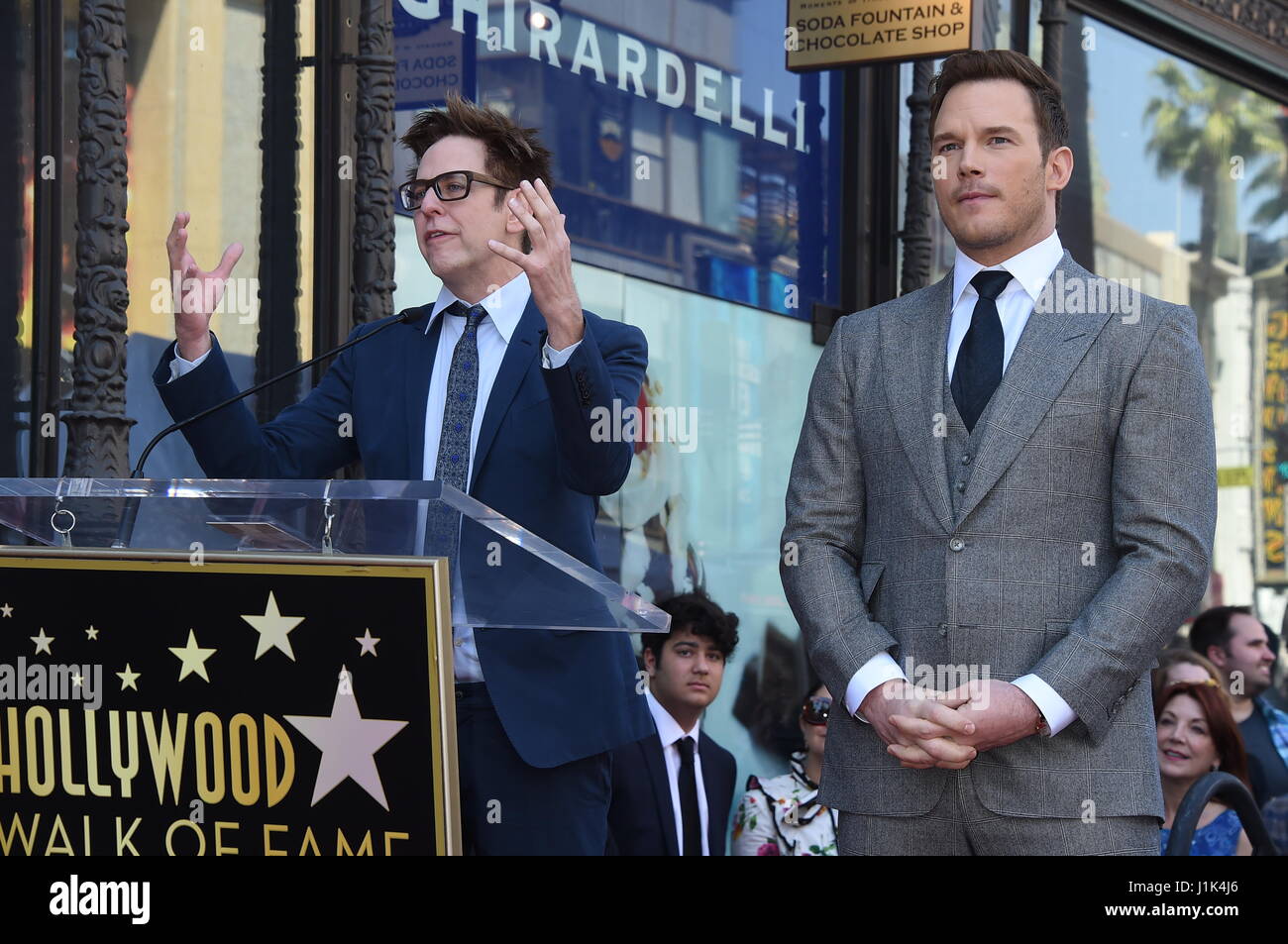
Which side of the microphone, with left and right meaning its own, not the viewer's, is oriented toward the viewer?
right

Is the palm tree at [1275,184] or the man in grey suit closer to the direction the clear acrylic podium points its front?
the man in grey suit

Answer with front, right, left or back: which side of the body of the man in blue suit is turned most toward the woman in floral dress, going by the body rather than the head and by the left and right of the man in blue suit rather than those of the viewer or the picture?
back

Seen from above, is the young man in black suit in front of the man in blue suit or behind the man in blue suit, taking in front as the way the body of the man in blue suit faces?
behind

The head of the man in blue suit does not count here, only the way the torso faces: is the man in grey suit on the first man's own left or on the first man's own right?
on the first man's own left
